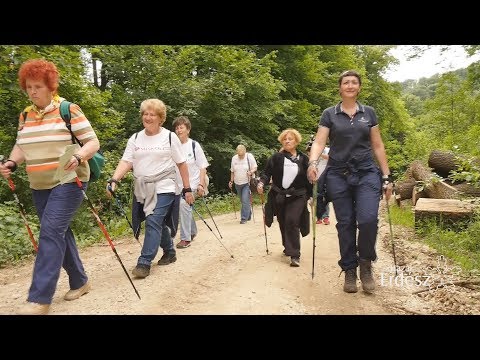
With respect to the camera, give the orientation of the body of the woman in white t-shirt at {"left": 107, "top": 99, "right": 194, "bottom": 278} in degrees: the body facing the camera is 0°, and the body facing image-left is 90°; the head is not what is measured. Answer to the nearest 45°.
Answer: approximately 45°

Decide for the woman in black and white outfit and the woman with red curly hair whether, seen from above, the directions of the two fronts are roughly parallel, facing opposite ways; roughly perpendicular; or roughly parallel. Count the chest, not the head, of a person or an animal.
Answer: roughly parallel

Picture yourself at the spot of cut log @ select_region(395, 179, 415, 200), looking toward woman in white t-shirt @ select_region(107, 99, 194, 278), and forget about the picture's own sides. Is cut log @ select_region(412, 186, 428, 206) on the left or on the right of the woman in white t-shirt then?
left

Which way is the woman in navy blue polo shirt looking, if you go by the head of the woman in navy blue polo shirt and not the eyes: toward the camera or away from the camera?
toward the camera

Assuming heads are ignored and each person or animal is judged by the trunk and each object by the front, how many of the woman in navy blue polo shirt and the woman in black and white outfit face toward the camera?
2

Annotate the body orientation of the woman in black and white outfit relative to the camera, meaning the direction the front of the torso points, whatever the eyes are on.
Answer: toward the camera

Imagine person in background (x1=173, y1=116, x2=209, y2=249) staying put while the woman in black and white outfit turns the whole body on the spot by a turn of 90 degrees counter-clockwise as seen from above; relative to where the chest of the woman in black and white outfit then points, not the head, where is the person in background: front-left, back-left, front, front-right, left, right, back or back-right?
back-left

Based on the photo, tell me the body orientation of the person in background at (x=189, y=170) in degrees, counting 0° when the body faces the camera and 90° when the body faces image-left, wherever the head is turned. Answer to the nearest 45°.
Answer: approximately 45°

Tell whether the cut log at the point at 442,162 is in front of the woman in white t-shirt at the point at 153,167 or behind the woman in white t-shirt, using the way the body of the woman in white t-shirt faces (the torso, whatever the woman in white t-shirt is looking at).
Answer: behind

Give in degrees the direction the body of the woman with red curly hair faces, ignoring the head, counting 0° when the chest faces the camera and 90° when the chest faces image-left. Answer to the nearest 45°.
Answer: approximately 45°

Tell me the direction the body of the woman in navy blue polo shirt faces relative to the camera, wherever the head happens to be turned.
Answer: toward the camera

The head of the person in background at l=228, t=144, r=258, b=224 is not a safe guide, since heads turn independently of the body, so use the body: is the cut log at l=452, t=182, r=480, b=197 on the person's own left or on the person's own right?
on the person's own left

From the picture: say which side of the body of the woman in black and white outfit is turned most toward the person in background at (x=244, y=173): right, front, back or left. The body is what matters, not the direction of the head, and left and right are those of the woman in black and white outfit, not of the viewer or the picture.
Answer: back

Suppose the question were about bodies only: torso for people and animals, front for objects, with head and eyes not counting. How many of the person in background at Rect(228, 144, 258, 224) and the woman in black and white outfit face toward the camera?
2
